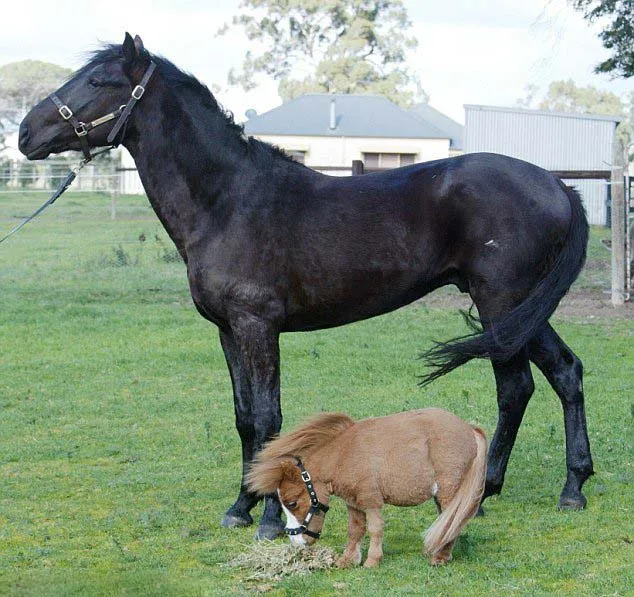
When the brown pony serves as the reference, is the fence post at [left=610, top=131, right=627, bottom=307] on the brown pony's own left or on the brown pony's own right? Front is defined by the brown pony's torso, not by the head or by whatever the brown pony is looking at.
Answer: on the brown pony's own right

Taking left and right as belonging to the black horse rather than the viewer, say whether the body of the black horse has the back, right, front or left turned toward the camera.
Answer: left

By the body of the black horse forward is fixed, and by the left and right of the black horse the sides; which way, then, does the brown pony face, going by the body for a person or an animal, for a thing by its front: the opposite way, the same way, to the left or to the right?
the same way

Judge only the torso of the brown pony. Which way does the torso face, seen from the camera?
to the viewer's left

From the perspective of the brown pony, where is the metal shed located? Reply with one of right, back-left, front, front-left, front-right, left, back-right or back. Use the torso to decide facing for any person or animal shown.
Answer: right

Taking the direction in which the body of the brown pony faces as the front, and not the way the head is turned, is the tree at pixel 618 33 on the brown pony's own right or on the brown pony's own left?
on the brown pony's own right

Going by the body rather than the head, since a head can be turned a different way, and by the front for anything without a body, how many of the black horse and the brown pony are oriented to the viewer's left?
2

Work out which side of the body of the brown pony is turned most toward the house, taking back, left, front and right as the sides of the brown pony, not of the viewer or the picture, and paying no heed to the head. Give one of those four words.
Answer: right
